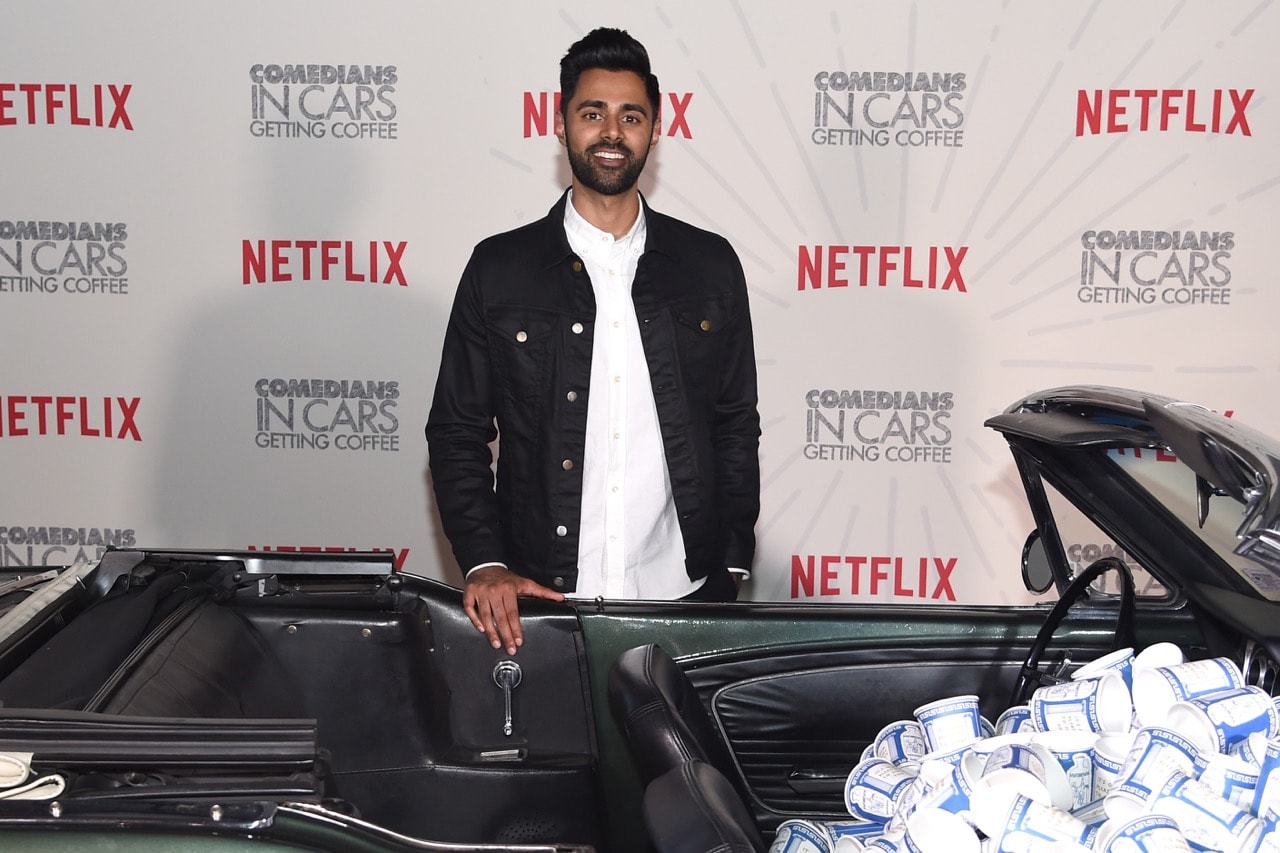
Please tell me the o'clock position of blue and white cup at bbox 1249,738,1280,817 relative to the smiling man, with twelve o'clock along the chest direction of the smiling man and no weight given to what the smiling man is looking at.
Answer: The blue and white cup is roughly at 11 o'clock from the smiling man.

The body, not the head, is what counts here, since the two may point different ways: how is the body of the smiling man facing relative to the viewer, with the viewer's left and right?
facing the viewer

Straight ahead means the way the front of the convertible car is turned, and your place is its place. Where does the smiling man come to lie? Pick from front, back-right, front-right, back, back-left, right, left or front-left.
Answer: left

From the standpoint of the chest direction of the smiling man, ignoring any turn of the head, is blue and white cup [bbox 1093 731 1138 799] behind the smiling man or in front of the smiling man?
in front

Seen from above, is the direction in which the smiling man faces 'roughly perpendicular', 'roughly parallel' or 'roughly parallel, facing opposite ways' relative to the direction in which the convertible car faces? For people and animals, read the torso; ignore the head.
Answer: roughly perpendicular

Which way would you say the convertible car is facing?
to the viewer's right

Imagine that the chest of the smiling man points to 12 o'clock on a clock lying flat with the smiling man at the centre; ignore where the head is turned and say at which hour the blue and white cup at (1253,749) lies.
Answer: The blue and white cup is roughly at 11 o'clock from the smiling man.

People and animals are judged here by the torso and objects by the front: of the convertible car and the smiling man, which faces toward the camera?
the smiling man

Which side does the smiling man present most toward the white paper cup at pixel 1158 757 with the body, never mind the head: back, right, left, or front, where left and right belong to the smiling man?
front

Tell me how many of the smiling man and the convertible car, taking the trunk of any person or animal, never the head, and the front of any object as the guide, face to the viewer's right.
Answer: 1

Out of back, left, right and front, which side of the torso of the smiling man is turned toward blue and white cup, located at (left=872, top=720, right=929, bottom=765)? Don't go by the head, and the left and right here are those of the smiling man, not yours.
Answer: front
